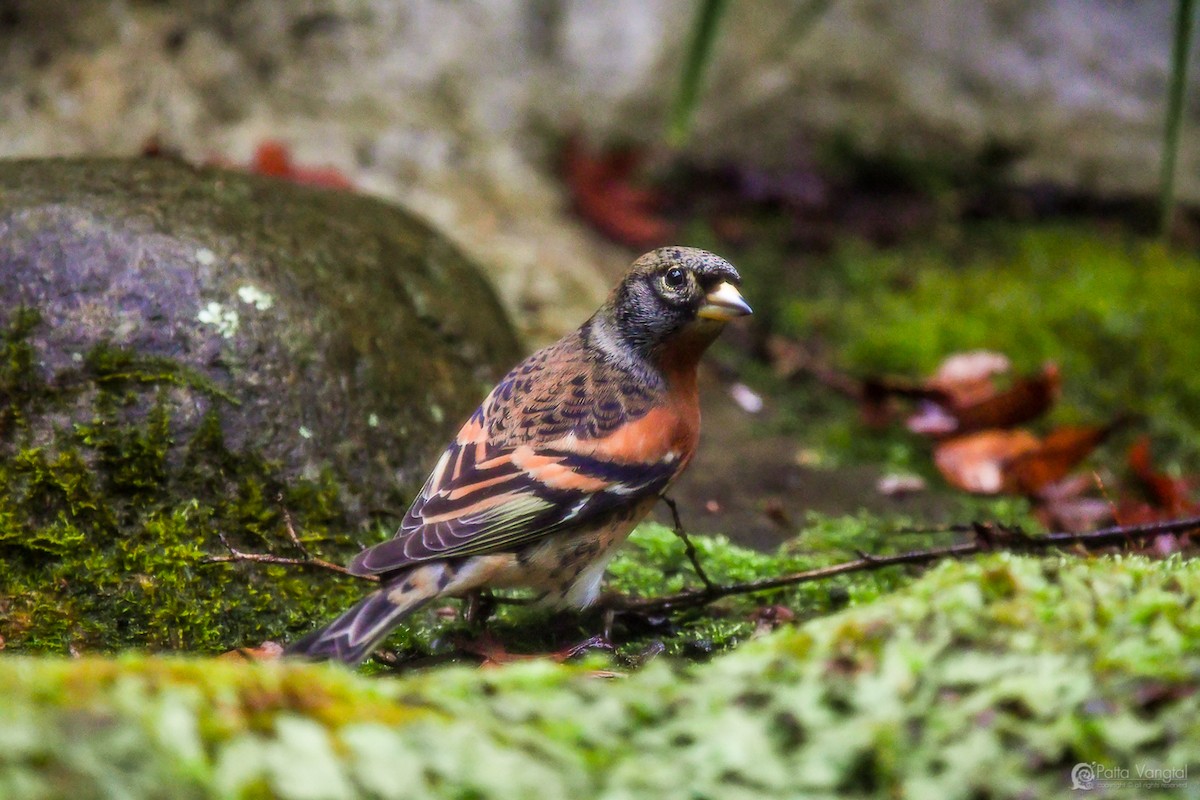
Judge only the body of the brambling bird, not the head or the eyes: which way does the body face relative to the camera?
to the viewer's right

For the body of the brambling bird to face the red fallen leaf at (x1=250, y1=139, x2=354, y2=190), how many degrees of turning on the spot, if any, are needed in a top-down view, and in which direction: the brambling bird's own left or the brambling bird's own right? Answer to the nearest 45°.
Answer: approximately 90° to the brambling bird's own left

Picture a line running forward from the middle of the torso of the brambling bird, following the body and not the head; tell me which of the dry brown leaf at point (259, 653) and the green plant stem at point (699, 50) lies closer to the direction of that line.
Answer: the green plant stem

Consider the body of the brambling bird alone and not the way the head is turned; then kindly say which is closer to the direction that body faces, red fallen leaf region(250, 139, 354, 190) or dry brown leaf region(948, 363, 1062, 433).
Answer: the dry brown leaf

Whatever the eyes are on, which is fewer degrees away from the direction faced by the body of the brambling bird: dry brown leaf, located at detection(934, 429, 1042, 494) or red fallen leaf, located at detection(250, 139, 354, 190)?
the dry brown leaf
